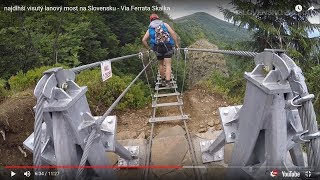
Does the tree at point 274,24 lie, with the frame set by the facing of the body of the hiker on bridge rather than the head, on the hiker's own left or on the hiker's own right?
on the hiker's own right

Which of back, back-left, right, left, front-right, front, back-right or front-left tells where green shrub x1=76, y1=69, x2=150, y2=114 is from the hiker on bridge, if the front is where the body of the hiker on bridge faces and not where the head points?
back-left

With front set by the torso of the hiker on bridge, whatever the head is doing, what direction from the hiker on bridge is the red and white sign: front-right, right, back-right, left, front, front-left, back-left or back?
back

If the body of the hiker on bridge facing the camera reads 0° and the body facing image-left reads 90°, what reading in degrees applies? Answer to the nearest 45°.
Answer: approximately 180°

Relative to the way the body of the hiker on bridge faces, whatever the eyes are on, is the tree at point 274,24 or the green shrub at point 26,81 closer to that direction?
the tree

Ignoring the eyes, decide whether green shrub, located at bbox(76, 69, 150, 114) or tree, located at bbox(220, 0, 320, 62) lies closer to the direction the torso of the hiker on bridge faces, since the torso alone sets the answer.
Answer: the tree

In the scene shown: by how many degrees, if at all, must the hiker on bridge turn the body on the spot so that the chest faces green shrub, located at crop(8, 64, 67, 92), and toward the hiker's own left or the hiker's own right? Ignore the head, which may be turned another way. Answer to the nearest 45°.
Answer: approximately 90° to the hiker's own left

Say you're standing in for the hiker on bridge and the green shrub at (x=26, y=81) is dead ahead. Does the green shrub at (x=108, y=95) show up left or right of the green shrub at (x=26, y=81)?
left

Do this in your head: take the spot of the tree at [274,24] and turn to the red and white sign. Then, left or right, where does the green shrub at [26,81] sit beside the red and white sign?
right
